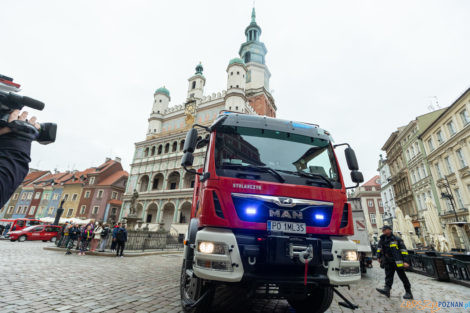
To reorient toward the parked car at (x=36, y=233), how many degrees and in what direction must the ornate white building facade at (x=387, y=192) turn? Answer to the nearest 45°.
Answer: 0° — it already faces it

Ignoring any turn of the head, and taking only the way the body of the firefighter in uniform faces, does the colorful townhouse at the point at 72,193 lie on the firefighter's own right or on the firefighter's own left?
on the firefighter's own right

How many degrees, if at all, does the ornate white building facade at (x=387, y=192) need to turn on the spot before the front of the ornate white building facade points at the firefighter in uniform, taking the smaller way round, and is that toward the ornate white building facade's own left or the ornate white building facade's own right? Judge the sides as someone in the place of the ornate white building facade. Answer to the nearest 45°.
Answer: approximately 45° to the ornate white building facade's own left

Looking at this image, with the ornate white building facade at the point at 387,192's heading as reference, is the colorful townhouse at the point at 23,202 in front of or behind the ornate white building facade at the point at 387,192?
in front

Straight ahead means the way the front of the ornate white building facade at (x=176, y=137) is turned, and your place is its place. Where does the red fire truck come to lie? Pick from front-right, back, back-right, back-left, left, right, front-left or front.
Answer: front-left

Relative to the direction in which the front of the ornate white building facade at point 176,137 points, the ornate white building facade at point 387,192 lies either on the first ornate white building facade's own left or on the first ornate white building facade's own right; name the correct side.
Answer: on the first ornate white building facade's own left

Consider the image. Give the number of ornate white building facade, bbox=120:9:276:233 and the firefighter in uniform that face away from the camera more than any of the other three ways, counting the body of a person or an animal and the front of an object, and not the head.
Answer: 0

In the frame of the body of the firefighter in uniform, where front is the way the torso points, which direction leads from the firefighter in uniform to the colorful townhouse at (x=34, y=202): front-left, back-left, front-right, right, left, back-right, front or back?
front-right

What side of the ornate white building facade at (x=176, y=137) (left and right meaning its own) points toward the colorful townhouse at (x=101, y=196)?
right

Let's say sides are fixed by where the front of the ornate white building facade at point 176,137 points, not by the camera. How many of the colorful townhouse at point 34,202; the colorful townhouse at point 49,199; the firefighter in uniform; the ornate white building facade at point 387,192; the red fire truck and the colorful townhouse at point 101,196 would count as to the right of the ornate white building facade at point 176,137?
3

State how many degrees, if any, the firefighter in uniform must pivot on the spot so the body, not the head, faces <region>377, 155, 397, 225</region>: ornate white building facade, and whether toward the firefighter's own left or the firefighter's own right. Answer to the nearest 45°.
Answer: approximately 135° to the firefighter's own right

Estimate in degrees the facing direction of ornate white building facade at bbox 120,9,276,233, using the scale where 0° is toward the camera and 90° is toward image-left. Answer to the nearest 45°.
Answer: approximately 45°

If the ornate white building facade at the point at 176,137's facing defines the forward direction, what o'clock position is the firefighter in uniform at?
The firefighter in uniform is roughly at 10 o'clock from the ornate white building facade.

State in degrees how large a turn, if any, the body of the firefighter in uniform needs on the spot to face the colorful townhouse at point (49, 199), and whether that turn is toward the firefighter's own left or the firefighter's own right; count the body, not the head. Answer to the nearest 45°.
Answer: approximately 45° to the firefighter's own right

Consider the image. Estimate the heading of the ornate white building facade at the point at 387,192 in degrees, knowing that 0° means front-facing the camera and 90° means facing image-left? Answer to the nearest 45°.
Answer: approximately 45°
